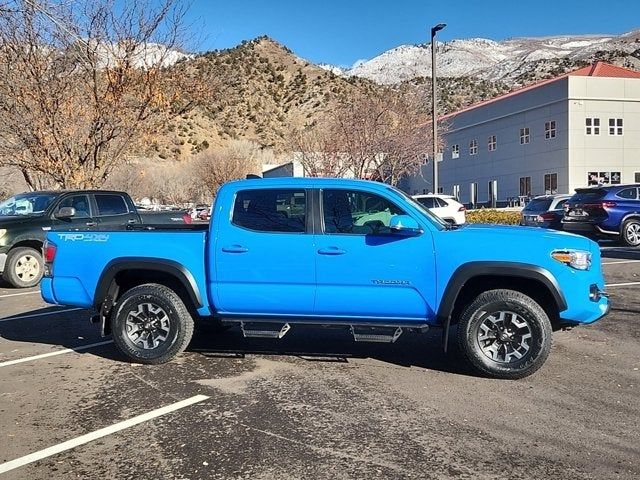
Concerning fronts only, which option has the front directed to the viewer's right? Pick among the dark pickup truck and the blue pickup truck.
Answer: the blue pickup truck

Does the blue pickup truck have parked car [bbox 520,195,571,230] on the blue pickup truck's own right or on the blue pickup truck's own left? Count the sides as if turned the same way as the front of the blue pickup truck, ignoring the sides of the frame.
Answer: on the blue pickup truck's own left

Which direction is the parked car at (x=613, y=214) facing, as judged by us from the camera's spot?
facing away from the viewer and to the right of the viewer

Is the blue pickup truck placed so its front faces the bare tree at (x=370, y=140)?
no

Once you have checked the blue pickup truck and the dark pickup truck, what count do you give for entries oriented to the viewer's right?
1

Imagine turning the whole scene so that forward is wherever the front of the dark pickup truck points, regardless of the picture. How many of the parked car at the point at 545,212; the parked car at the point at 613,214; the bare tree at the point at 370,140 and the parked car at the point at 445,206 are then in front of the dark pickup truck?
0

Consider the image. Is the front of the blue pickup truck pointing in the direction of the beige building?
no

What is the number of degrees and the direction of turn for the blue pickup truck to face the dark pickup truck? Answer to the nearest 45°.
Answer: approximately 135° to its left

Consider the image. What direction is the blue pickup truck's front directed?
to the viewer's right

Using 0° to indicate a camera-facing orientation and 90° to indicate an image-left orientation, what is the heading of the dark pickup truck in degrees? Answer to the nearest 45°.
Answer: approximately 45°

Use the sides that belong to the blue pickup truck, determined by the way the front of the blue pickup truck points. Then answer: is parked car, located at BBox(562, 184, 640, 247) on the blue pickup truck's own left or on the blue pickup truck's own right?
on the blue pickup truck's own left

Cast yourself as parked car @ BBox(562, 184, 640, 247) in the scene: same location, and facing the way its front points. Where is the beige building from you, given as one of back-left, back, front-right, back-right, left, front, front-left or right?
front-left

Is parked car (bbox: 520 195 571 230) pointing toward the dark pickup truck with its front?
no
